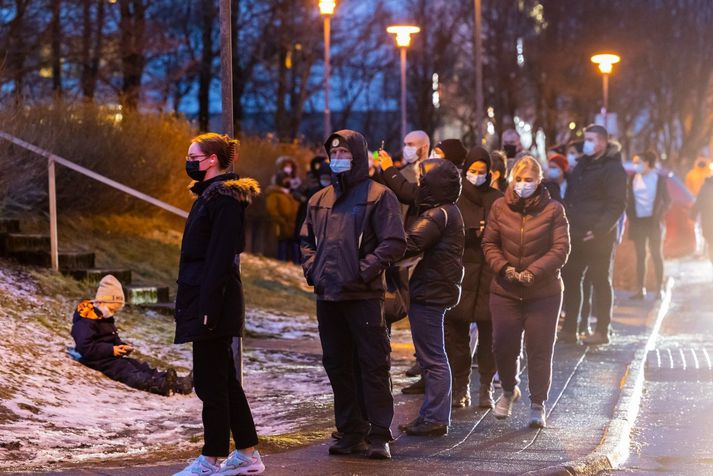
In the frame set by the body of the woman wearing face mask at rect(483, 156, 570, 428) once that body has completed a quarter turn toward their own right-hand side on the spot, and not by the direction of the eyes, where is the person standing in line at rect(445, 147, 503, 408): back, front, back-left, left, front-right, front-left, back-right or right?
front-right

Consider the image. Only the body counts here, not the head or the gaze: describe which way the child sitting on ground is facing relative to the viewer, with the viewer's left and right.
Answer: facing to the right of the viewer

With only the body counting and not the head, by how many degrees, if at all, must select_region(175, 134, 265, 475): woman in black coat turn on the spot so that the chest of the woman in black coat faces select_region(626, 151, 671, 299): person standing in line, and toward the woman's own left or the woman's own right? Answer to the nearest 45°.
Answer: approximately 135° to the woman's own right

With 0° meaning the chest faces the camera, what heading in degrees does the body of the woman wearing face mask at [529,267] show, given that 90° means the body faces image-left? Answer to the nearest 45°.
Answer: approximately 0°

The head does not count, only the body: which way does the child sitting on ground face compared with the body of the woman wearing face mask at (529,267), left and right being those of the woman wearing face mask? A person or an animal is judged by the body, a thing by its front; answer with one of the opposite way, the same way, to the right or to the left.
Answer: to the left

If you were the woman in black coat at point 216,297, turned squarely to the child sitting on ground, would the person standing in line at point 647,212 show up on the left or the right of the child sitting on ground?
right

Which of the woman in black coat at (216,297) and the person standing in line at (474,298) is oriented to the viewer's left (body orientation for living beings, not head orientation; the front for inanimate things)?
the woman in black coat
